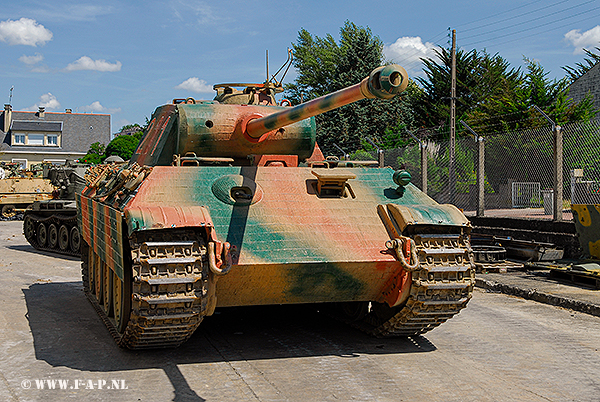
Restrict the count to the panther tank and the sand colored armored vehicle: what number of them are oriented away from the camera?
0

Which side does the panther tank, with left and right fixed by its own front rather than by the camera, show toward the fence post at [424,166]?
left

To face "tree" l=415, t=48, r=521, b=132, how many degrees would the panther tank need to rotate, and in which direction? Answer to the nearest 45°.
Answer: approximately 135° to its left

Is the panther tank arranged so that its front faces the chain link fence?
no

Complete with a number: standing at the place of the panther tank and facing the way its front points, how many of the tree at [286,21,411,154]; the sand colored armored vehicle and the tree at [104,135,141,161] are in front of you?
0

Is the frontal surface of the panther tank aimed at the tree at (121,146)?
no

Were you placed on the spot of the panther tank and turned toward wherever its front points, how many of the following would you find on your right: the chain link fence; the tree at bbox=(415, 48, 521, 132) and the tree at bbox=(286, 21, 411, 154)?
0

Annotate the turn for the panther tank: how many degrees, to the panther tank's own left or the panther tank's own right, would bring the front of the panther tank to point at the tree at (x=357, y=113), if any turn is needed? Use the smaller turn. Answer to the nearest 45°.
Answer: approximately 135° to the panther tank's own left

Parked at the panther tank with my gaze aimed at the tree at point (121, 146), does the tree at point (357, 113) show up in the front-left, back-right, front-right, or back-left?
front-right

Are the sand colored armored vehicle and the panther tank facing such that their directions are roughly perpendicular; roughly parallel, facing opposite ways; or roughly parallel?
roughly perpendicular
